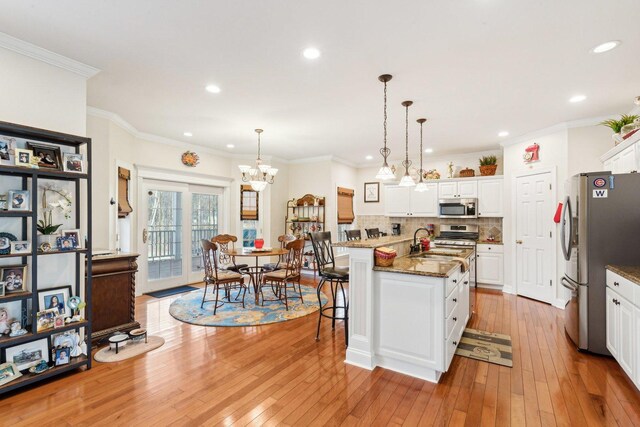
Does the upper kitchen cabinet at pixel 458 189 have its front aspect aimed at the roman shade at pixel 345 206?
no

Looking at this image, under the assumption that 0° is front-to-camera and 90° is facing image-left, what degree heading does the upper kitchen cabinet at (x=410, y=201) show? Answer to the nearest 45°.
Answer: approximately 0°

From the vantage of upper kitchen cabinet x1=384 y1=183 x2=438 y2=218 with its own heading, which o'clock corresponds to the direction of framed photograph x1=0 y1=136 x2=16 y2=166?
The framed photograph is roughly at 1 o'clock from the upper kitchen cabinet.

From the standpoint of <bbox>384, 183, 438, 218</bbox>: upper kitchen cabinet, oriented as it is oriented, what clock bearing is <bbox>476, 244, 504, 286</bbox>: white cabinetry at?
The white cabinetry is roughly at 10 o'clock from the upper kitchen cabinet.

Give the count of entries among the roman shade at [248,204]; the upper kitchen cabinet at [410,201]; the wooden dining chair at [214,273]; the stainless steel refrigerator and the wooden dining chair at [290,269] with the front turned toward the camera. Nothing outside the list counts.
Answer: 2

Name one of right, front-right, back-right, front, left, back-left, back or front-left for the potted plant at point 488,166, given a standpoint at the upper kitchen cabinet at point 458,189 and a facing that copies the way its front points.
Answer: left

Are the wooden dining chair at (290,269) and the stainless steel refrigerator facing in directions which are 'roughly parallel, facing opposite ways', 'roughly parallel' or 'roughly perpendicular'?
roughly parallel

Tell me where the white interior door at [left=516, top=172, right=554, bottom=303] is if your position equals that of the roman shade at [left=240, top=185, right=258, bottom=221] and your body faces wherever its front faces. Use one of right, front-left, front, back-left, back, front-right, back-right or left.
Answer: front-left

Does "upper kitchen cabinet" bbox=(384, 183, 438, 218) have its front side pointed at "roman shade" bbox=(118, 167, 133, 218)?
no

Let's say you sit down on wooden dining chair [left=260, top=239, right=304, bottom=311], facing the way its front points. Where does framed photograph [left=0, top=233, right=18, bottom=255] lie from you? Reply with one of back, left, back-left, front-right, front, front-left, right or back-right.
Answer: left

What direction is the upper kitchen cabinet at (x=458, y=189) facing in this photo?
toward the camera

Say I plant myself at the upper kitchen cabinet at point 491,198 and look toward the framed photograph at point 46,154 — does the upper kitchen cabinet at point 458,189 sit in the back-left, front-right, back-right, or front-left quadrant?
front-right

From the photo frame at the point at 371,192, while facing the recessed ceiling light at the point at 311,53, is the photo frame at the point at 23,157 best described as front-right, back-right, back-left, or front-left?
front-right

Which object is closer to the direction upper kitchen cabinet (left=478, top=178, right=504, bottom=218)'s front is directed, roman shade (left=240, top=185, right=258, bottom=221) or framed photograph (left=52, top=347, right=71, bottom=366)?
the framed photograph

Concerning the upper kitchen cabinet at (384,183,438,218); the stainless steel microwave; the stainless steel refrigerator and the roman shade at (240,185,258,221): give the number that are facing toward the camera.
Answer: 3

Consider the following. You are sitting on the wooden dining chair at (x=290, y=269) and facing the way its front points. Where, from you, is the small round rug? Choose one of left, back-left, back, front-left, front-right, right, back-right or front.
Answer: left

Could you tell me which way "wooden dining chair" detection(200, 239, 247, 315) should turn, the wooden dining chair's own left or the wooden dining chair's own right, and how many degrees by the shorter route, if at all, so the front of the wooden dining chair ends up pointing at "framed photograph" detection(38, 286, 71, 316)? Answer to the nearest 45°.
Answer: approximately 180°

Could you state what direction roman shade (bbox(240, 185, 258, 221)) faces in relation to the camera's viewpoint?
facing the viewer

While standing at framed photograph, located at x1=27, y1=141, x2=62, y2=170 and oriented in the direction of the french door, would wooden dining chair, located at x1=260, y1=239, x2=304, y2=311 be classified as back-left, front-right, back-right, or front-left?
front-right

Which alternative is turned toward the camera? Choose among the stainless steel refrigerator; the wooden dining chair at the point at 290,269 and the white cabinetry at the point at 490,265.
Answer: the white cabinetry

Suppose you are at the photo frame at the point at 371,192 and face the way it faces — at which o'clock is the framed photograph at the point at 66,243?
The framed photograph is roughly at 1 o'clock from the photo frame.

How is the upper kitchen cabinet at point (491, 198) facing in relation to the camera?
toward the camera
